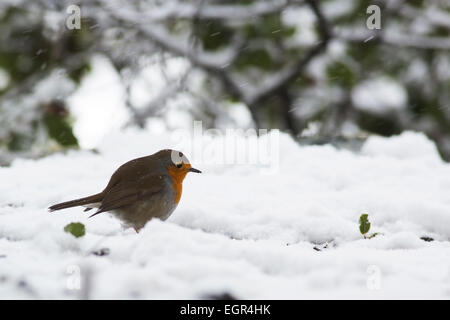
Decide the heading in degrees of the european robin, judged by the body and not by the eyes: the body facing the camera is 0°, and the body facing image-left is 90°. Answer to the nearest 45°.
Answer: approximately 270°

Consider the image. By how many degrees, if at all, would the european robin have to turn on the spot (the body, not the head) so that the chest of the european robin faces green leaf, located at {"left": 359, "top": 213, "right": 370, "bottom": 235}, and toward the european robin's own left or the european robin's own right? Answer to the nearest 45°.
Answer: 0° — it already faces it
